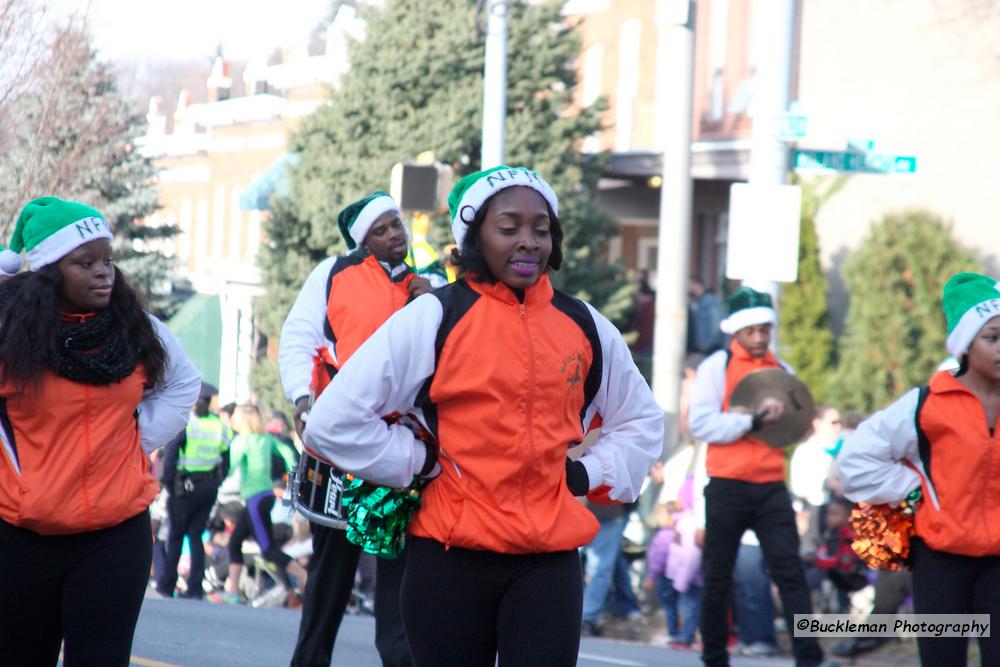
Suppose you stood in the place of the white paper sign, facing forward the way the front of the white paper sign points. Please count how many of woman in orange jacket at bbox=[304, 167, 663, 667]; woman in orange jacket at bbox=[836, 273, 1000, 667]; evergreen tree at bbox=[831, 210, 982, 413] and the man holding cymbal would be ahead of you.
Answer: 3

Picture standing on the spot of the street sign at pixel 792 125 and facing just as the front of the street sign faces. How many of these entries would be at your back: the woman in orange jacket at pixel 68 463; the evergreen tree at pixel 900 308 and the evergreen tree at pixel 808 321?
2

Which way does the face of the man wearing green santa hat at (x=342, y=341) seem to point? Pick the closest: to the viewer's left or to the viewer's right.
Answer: to the viewer's right

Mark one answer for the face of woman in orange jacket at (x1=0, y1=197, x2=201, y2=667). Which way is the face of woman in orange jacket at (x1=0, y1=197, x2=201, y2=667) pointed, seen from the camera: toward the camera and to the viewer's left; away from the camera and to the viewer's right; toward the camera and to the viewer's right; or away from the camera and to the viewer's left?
toward the camera and to the viewer's right

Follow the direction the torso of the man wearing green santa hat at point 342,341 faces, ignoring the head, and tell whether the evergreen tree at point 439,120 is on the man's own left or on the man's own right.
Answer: on the man's own left

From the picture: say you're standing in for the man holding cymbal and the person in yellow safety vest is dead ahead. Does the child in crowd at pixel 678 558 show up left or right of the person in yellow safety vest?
right

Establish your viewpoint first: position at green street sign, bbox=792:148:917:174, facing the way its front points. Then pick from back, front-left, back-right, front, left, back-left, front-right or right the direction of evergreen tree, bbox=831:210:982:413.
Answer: back

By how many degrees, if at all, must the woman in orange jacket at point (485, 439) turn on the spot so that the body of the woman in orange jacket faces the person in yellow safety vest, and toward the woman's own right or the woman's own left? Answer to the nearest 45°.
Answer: approximately 180°

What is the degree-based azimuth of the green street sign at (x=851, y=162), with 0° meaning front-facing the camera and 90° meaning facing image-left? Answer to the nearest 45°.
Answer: approximately 0°

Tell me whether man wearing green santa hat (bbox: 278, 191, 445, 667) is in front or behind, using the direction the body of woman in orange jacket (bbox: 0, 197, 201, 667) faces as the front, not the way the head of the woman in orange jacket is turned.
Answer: behind

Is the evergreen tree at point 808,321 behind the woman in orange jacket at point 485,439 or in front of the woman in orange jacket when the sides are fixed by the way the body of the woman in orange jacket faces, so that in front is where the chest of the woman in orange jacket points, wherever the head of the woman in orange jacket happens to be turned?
behind
